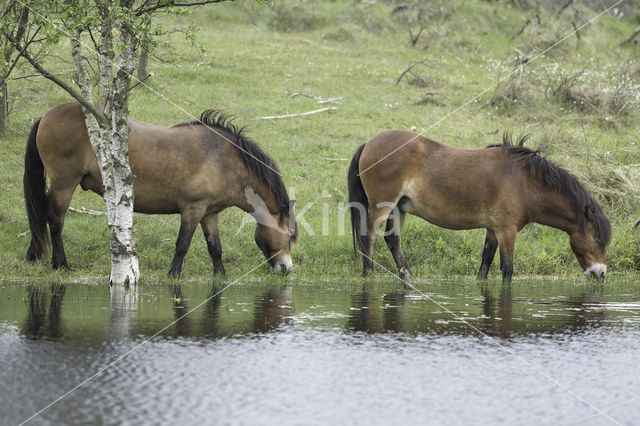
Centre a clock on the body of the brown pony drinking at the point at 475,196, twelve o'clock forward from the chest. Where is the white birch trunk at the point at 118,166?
The white birch trunk is roughly at 5 o'clock from the brown pony drinking.

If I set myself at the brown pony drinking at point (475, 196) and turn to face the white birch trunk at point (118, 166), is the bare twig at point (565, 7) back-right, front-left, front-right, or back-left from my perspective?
back-right

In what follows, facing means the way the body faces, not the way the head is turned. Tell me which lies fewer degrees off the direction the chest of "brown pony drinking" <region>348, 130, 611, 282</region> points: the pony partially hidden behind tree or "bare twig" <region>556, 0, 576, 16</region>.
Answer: the bare twig

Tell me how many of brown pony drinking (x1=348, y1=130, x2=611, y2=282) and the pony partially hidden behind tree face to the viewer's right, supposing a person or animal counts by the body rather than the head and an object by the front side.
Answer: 2

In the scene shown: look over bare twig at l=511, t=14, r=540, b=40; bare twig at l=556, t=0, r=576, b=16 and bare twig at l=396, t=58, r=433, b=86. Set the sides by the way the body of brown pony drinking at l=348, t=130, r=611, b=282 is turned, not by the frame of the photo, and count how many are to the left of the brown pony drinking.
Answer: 3

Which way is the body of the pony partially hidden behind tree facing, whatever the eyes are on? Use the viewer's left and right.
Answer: facing to the right of the viewer

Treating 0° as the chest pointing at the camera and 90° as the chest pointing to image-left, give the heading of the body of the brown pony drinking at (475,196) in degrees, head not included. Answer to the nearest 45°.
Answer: approximately 270°

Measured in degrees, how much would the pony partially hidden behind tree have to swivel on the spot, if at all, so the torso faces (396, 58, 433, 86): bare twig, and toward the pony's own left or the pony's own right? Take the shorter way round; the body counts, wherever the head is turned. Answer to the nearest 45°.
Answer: approximately 45° to the pony's own left
